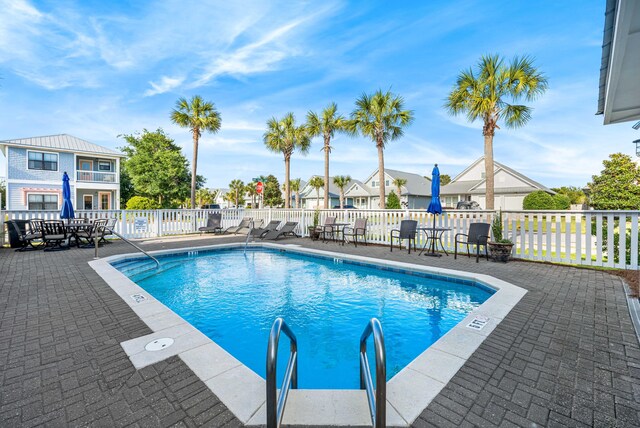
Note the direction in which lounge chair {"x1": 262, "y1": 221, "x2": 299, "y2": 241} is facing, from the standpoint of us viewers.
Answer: facing the viewer and to the left of the viewer

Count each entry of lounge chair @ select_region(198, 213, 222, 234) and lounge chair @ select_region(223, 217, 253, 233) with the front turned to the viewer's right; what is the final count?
0

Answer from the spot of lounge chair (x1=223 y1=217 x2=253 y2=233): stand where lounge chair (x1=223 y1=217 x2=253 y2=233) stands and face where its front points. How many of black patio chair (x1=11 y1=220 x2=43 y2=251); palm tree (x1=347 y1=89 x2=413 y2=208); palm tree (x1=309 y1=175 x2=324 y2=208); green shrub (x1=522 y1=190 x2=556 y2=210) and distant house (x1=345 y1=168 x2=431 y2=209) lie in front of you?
1

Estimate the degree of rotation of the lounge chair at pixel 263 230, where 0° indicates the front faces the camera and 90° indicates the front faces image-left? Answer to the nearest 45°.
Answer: approximately 45°

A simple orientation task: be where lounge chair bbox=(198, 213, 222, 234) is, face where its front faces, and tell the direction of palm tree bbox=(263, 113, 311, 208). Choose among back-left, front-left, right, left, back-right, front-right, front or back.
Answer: back

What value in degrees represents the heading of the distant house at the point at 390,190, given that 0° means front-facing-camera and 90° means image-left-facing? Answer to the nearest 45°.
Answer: approximately 45°

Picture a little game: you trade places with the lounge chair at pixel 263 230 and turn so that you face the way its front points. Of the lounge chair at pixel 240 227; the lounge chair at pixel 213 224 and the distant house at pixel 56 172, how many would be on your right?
3

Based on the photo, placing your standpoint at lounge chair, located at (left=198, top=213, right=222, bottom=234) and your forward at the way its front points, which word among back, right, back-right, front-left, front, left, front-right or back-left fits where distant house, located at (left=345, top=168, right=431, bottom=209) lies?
back

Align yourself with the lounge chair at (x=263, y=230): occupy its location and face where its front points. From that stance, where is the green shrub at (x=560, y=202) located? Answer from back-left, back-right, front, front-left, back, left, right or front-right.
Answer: back-left

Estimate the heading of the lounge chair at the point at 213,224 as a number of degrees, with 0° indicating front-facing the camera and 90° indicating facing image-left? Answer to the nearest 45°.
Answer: approximately 45°

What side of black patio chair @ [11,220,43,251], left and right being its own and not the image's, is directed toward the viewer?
right
